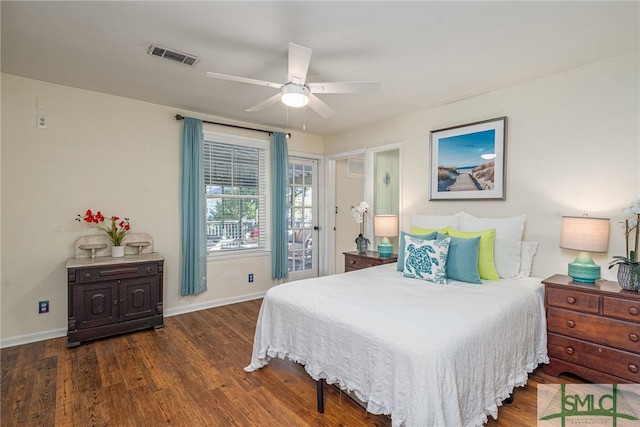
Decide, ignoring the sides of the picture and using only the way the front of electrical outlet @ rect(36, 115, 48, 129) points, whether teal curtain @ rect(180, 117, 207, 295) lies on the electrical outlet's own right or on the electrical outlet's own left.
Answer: on the electrical outlet's own left

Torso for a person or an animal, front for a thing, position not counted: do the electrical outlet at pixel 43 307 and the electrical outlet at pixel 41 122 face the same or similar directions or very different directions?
same or similar directions

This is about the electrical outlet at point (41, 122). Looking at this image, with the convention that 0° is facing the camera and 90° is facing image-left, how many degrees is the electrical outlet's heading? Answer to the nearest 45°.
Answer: approximately 0°

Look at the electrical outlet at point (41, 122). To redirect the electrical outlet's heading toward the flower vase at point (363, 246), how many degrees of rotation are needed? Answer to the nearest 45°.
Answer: approximately 45° to its left

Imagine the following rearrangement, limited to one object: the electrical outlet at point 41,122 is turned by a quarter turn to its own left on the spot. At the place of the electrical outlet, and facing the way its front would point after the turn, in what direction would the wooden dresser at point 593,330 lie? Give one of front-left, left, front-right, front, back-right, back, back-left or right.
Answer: front-right

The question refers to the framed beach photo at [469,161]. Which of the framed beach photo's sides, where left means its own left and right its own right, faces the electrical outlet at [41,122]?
front

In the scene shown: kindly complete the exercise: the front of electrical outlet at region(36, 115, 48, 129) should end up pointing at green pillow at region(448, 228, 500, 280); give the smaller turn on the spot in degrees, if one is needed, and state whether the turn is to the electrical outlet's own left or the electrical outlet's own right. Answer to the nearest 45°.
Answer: approximately 45° to the electrical outlet's own left

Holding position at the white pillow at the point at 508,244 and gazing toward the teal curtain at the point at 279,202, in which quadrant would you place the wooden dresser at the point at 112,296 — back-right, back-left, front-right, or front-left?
front-left

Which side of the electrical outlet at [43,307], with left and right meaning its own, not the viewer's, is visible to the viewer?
front

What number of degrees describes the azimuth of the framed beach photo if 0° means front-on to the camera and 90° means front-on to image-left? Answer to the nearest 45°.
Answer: approximately 45°

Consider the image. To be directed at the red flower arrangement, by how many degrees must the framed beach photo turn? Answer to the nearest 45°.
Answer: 0° — it already faces it
